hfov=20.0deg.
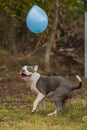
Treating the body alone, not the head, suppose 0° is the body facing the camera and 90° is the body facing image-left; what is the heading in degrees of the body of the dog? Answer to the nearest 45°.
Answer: approximately 90°
